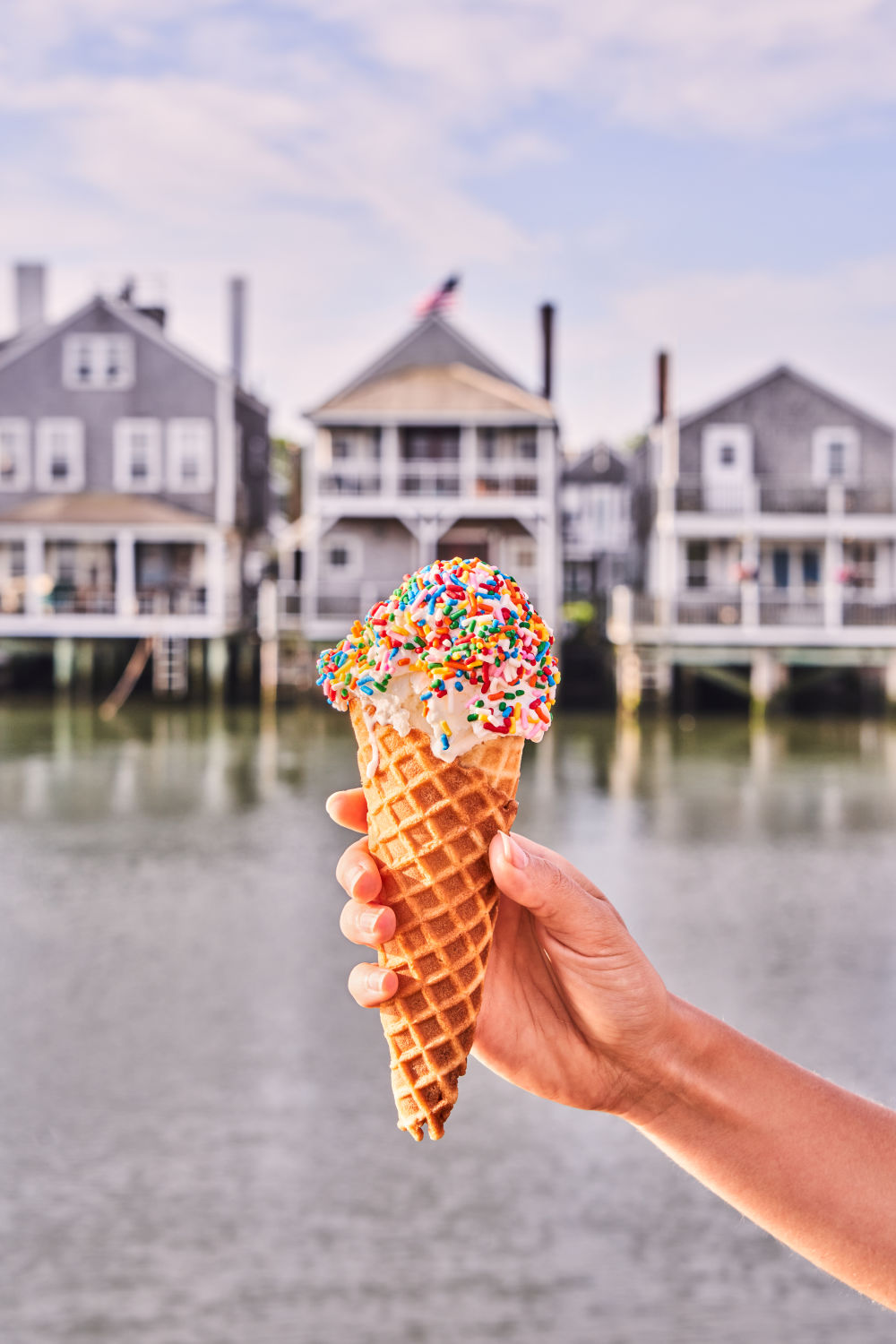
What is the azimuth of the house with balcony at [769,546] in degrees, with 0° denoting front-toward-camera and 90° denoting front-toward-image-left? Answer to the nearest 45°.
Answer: approximately 0°

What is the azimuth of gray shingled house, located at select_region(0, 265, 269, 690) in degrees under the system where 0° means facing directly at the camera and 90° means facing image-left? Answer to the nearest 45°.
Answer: approximately 0°

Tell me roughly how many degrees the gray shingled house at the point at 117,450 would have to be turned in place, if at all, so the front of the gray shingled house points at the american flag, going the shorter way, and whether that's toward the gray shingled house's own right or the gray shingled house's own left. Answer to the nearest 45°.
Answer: approximately 90° to the gray shingled house's own left

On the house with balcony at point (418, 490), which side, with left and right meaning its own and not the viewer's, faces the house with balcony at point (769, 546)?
left

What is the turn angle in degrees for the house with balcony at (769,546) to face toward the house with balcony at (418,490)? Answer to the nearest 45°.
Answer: approximately 90° to its right

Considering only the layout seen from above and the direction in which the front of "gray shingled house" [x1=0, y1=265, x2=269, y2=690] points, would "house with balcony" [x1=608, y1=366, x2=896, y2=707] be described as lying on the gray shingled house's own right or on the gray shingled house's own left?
on the gray shingled house's own left

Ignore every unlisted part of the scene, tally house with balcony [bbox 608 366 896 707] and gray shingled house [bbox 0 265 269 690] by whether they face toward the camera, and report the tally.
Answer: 2

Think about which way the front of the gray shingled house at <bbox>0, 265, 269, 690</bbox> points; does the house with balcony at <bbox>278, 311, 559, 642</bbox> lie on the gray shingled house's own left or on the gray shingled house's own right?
on the gray shingled house's own left
